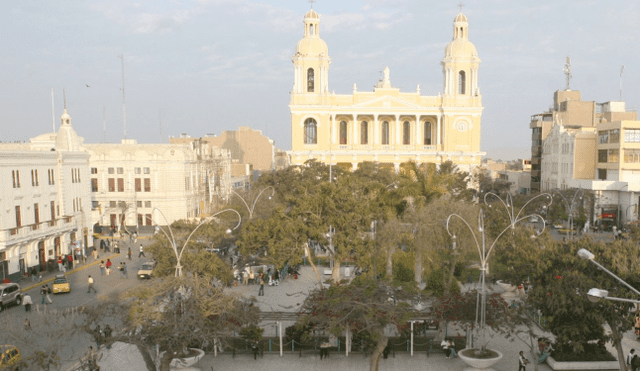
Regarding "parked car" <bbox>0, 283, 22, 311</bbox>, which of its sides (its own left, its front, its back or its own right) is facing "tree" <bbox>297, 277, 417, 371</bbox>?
left

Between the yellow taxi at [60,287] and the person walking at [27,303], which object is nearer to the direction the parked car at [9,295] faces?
the person walking

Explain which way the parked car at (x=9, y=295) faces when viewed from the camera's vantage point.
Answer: facing the viewer and to the left of the viewer

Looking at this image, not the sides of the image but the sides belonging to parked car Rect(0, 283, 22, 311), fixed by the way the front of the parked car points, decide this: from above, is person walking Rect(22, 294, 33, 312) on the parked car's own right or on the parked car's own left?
on the parked car's own left

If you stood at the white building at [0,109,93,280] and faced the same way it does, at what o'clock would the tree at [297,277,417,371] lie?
The tree is roughly at 1 o'clock from the white building.

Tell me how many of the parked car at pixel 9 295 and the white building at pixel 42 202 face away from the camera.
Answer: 0

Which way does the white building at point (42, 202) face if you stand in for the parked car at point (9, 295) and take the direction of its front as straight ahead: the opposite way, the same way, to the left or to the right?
to the left

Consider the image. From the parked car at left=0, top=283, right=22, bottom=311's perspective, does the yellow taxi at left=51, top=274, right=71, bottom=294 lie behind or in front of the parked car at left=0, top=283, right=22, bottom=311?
behind

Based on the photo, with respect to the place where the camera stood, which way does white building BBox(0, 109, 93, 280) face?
facing the viewer and to the right of the viewer
